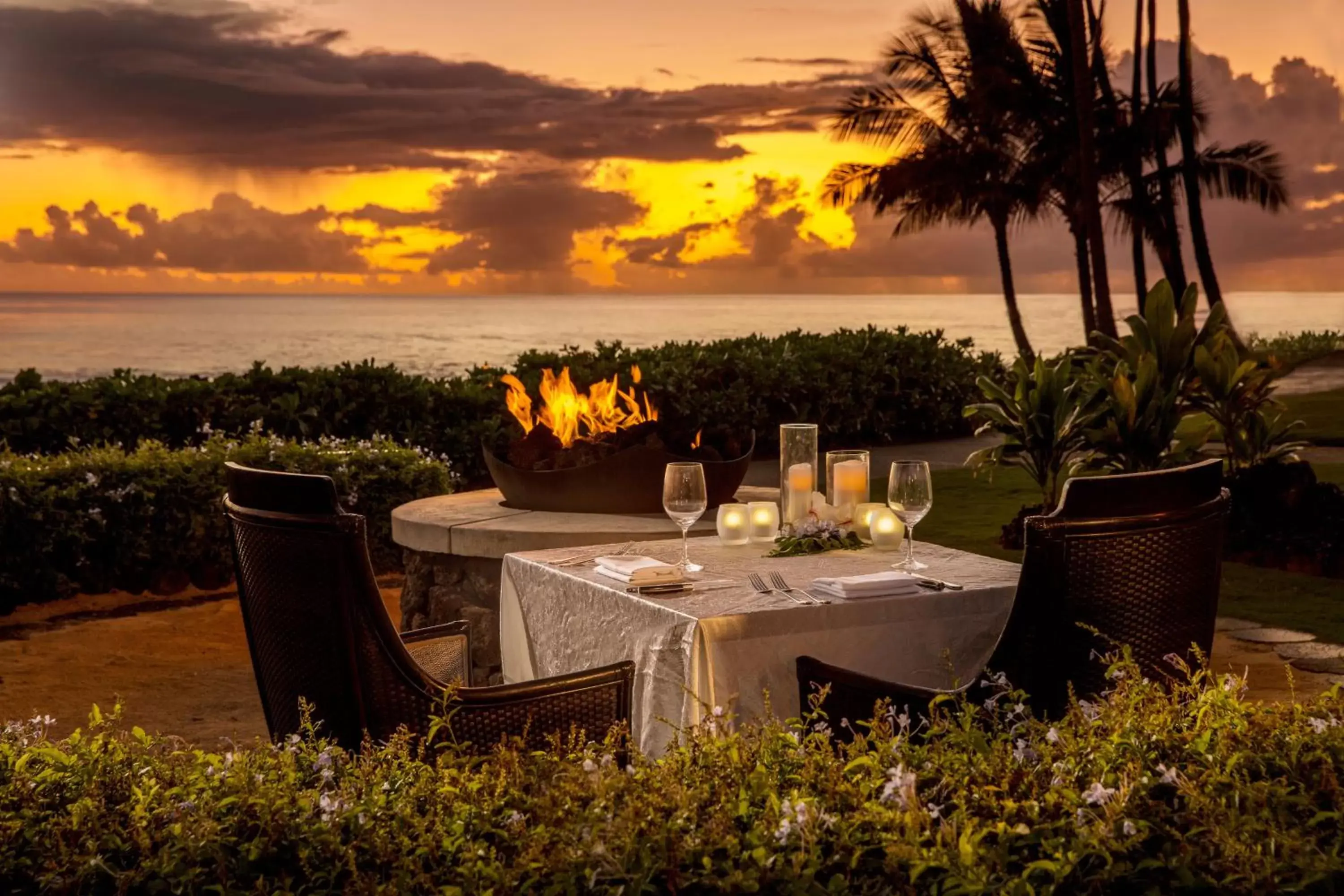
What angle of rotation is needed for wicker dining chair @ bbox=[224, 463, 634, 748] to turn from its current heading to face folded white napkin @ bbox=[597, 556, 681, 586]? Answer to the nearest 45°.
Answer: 0° — it already faces it

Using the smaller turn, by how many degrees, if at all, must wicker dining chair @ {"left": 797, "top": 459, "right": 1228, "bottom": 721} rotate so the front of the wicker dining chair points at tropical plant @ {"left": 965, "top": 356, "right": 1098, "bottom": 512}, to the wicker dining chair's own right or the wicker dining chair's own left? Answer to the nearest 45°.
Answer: approximately 45° to the wicker dining chair's own right

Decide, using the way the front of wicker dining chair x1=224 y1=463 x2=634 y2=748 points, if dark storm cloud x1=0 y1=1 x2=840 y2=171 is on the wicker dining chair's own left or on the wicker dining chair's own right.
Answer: on the wicker dining chair's own left

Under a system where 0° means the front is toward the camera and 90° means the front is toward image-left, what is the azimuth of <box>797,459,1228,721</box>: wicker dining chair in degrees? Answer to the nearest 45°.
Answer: approximately 135°

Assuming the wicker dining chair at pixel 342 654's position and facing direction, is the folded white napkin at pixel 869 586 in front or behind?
in front

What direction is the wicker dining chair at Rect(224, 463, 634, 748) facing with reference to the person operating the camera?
facing away from the viewer and to the right of the viewer

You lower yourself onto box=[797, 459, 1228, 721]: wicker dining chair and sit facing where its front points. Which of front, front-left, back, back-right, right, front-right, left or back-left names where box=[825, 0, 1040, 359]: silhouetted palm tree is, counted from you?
front-right

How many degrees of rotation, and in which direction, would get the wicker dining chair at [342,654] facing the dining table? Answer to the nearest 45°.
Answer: approximately 45° to its right

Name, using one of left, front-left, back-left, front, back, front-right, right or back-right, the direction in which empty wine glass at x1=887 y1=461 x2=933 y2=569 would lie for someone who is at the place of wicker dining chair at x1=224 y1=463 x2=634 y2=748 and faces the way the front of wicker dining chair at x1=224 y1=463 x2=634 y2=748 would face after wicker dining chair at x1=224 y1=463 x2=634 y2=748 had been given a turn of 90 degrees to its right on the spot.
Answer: front-left

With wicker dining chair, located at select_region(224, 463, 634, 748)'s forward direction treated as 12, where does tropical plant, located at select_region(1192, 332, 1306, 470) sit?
The tropical plant is roughly at 12 o'clock from the wicker dining chair.

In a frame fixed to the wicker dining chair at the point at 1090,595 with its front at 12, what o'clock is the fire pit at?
The fire pit is roughly at 12 o'clock from the wicker dining chair.

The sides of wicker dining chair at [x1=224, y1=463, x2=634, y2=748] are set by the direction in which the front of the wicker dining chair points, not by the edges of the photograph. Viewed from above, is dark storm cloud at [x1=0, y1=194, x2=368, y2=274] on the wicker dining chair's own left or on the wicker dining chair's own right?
on the wicker dining chair's own left

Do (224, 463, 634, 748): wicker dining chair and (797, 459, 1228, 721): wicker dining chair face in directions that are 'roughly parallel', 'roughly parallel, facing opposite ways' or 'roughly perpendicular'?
roughly perpendicular

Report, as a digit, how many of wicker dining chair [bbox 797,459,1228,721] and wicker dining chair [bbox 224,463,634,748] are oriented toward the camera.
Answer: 0
